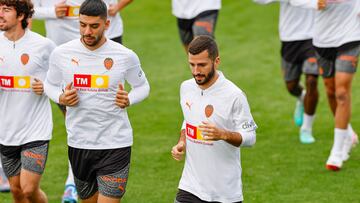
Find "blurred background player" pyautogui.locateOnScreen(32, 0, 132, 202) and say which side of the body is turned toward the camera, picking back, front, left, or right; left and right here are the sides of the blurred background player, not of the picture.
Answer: front

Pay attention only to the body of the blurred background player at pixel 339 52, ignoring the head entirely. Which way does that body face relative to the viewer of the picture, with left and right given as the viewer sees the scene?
facing the viewer and to the left of the viewer

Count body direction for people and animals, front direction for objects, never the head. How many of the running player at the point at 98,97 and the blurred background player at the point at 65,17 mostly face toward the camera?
2

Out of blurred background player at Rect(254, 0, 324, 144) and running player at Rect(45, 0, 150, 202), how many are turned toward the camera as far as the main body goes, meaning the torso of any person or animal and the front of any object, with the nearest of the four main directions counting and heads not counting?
2

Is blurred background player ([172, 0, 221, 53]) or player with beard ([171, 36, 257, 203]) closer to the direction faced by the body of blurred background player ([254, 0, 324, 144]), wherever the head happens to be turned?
the player with beard

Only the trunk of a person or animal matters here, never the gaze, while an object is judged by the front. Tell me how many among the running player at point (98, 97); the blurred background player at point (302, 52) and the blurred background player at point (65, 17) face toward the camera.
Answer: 3

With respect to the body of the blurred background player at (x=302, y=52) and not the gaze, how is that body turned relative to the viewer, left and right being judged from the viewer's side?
facing the viewer

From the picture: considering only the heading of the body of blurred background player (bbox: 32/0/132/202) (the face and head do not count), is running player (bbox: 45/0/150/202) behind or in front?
in front

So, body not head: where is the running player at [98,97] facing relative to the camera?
toward the camera
